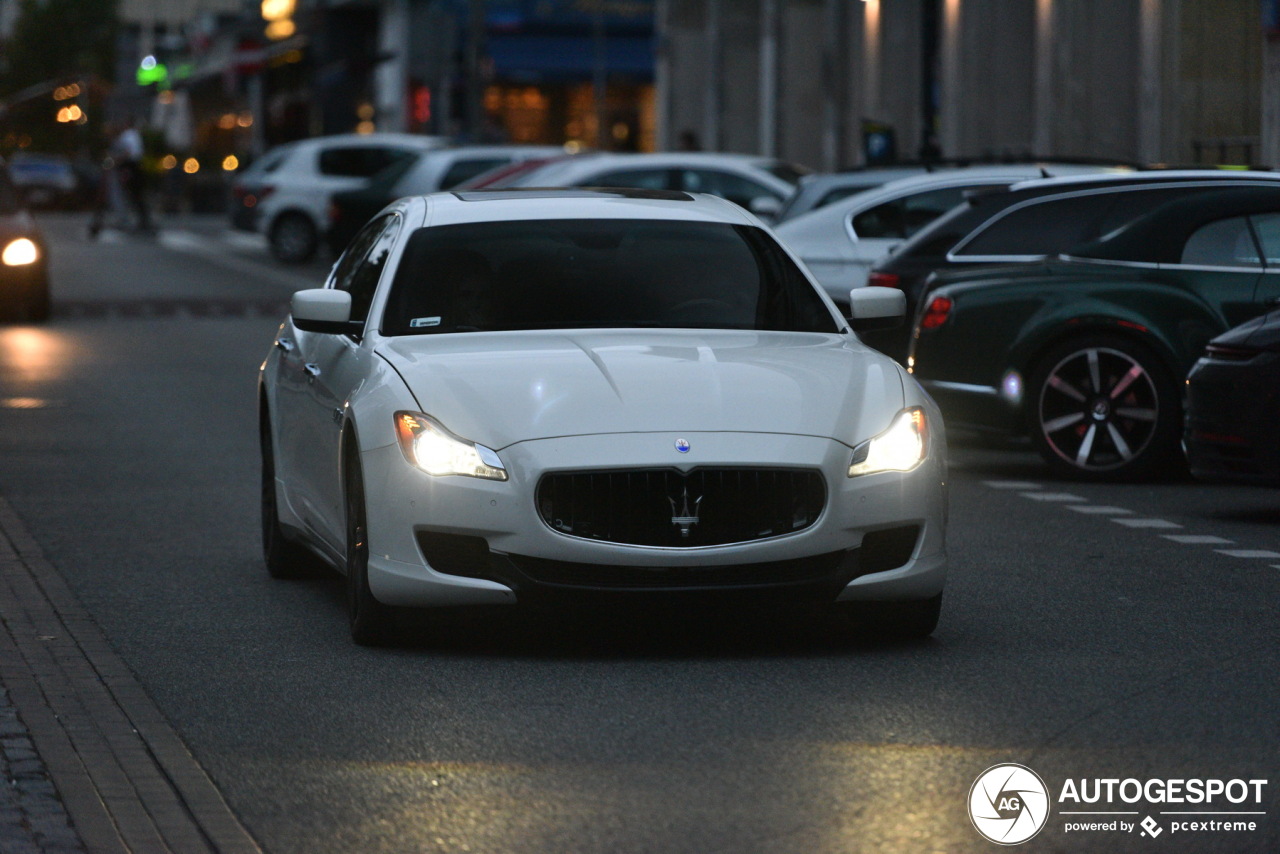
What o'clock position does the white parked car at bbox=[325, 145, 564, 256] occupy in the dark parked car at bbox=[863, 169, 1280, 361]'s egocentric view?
The white parked car is roughly at 8 o'clock from the dark parked car.

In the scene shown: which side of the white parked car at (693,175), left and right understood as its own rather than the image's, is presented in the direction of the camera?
right

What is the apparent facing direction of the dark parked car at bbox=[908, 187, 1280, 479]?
to the viewer's right

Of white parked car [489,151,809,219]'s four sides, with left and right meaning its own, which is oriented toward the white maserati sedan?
right

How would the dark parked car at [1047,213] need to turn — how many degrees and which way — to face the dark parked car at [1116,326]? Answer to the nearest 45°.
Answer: approximately 45° to its right

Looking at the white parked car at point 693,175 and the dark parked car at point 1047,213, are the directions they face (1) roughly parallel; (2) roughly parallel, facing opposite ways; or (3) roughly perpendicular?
roughly parallel

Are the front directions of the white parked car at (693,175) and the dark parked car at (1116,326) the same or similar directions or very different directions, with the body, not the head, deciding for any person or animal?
same or similar directions

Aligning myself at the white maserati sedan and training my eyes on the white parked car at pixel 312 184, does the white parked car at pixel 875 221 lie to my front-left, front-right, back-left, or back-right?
front-right

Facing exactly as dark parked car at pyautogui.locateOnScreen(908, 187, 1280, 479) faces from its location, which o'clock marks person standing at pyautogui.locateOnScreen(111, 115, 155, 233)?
The person standing is roughly at 8 o'clock from the dark parked car.

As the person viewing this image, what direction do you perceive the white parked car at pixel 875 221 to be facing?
facing to the right of the viewer

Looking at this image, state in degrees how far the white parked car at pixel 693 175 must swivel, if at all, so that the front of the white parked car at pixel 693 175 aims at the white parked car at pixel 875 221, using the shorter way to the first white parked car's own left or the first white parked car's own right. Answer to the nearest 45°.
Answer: approximately 90° to the first white parked car's own right

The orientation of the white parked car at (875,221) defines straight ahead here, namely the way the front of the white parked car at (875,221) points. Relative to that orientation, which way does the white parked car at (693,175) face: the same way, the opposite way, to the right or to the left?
the same way

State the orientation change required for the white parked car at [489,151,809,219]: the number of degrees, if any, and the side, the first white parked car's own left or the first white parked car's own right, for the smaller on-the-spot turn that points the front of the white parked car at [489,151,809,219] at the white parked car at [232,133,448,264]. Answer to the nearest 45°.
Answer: approximately 135° to the first white parked car's own left

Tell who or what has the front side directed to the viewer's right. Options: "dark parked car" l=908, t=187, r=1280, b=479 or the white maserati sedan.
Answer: the dark parked car

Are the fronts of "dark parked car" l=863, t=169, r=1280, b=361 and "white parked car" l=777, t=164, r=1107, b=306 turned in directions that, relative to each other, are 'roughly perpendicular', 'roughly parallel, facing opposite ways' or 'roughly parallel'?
roughly parallel

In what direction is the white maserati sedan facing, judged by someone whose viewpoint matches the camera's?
facing the viewer

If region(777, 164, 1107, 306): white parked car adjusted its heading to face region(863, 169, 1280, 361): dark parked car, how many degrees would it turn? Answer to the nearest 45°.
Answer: approximately 90° to its right

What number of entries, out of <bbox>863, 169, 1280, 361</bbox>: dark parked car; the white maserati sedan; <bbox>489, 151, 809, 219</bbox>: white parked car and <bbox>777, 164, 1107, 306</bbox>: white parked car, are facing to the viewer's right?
3
